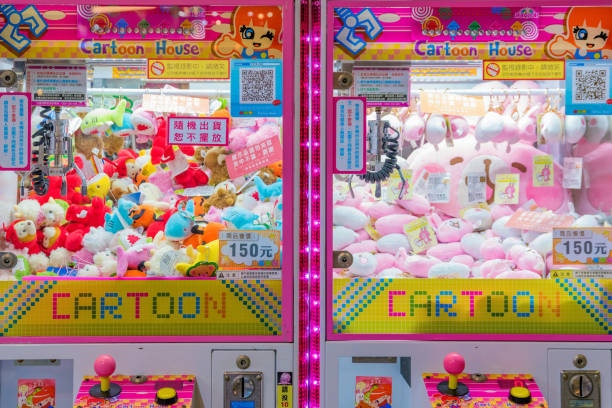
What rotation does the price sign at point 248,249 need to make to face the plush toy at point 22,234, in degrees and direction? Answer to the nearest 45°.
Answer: approximately 90° to its right

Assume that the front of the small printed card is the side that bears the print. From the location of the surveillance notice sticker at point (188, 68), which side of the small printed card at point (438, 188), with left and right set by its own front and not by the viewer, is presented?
right
